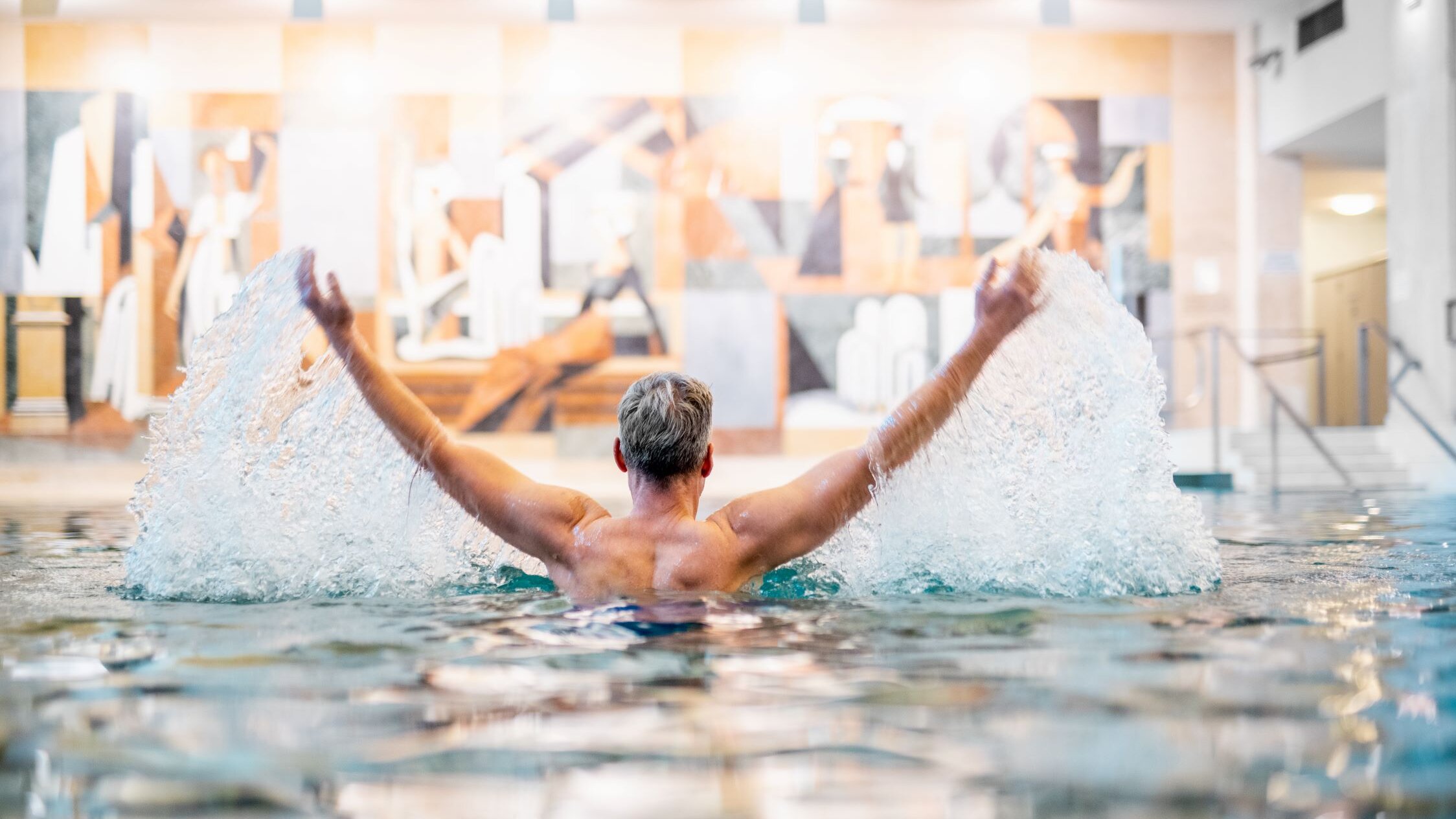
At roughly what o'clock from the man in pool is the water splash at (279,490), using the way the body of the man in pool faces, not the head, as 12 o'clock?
The water splash is roughly at 10 o'clock from the man in pool.

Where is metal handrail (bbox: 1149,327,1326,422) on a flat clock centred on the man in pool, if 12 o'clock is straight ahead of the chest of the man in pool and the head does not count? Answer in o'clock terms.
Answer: The metal handrail is roughly at 1 o'clock from the man in pool.

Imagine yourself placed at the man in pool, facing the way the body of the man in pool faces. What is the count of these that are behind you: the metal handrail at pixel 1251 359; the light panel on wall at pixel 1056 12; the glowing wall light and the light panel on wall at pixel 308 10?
0

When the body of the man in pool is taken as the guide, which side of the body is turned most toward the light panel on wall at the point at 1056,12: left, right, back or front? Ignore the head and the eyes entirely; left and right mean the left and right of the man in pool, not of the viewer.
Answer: front

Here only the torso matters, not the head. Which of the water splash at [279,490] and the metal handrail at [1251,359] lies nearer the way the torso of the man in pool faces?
the metal handrail

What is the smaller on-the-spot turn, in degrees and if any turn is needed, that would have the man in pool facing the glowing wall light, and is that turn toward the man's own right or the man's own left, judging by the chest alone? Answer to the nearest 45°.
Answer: approximately 45° to the man's own right

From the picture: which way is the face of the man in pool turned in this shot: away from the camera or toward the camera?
away from the camera

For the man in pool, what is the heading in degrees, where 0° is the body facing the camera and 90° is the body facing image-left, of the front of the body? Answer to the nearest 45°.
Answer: approximately 180°
